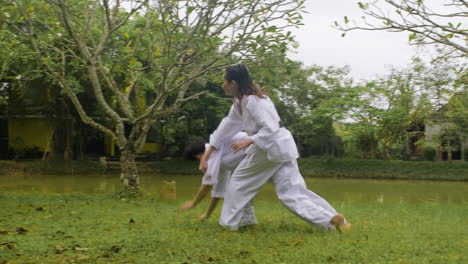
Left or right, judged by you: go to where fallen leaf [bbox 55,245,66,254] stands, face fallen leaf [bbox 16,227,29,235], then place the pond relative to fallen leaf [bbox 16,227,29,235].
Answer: right

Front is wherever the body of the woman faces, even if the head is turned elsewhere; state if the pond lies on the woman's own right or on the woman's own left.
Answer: on the woman's own right

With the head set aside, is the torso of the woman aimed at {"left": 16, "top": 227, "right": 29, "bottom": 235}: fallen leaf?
yes

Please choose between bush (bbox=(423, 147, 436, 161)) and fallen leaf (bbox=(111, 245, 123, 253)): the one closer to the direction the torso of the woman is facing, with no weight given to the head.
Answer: the fallen leaf

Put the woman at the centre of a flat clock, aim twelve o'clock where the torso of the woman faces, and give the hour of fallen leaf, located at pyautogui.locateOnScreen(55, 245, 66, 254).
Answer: The fallen leaf is roughly at 11 o'clock from the woman.

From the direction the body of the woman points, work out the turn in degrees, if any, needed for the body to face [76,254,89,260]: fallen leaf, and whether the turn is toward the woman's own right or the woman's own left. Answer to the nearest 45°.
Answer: approximately 45° to the woman's own left

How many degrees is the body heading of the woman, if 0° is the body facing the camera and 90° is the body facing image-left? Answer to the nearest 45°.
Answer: approximately 90°
